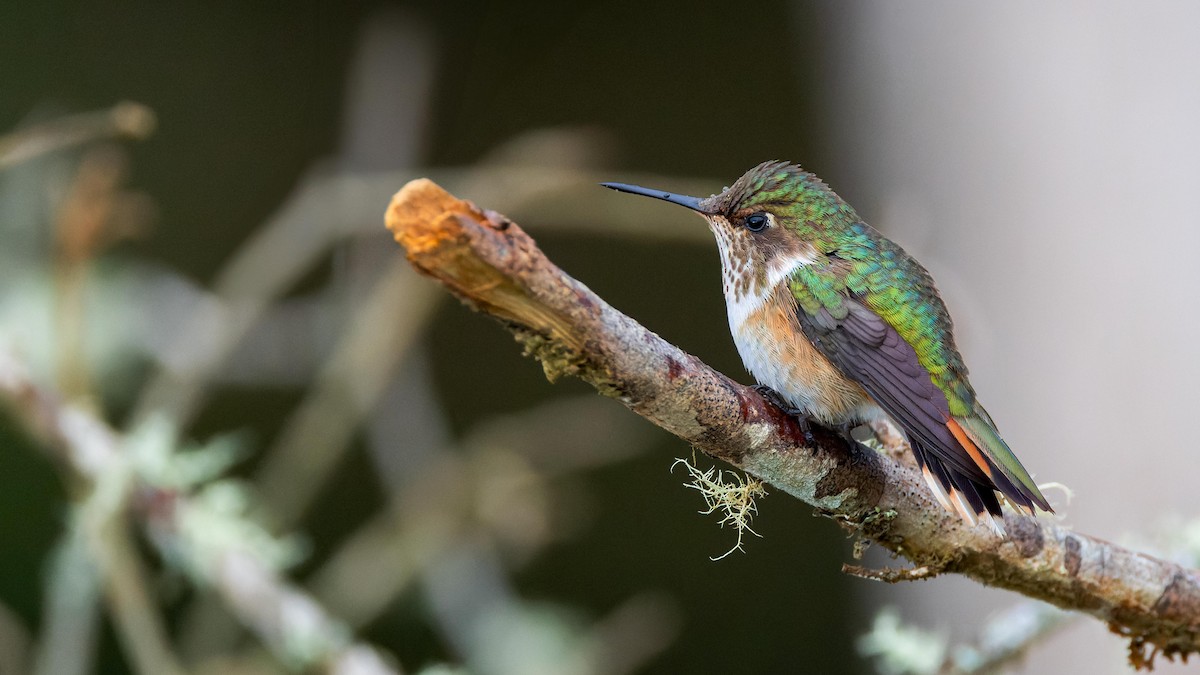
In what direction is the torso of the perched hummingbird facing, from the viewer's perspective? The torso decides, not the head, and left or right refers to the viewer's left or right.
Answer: facing to the left of the viewer

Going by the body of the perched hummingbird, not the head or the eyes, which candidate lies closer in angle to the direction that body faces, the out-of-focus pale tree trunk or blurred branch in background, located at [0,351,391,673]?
the blurred branch in background

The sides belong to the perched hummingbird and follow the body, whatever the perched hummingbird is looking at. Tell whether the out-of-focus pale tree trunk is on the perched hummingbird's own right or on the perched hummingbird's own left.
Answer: on the perched hummingbird's own right
